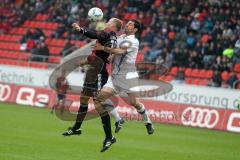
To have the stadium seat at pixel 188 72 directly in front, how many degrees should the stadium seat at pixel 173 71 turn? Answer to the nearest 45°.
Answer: approximately 135° to its left

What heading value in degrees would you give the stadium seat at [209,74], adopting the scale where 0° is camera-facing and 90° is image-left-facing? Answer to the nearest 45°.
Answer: approximately 45°

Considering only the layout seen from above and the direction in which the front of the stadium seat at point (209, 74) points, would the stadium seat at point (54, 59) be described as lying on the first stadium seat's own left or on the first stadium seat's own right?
on the first stadium seat's own right

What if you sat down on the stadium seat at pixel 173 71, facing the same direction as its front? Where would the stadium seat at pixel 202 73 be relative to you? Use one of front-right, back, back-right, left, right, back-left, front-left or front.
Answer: back-left

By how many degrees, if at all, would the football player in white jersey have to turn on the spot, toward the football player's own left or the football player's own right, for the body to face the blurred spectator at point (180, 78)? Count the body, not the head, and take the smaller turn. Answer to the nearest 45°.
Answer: approximately 90° to the football player's own right

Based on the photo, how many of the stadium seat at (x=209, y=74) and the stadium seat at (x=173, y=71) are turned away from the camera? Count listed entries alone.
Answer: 0

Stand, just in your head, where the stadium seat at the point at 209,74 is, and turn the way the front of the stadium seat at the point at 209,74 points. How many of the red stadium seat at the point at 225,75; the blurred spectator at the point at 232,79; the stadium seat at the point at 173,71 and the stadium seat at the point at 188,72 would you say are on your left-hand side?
2

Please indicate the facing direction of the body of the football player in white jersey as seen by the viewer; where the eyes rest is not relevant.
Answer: to the viewer's left

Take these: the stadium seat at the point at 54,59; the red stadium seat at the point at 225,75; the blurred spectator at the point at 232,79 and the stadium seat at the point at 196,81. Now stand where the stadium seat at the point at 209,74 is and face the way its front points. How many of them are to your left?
2

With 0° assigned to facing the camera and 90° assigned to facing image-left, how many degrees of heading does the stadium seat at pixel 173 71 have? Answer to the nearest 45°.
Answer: approximately 45°
